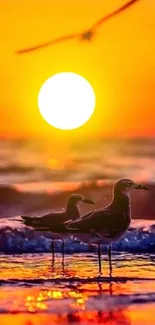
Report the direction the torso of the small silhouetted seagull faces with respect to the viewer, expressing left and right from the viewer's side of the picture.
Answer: facing to the right of the viewer

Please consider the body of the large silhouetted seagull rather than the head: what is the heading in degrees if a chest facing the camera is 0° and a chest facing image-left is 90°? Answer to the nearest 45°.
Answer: approximately 270°

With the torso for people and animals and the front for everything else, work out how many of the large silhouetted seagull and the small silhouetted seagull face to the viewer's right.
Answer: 2
